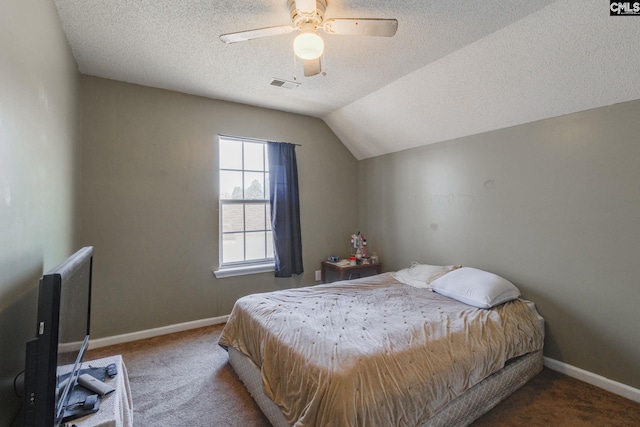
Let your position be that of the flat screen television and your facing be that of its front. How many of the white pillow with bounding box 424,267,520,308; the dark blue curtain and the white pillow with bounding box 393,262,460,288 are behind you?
0

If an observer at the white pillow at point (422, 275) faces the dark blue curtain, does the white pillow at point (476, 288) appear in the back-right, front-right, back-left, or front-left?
back-left

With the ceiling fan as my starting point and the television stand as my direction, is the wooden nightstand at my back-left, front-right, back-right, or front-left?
back-right

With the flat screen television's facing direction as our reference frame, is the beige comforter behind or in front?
in front

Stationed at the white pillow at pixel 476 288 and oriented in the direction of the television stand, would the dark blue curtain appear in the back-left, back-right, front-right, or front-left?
front-right

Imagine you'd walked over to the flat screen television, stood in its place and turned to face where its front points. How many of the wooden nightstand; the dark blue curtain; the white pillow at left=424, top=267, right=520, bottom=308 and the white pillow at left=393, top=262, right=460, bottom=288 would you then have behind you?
0

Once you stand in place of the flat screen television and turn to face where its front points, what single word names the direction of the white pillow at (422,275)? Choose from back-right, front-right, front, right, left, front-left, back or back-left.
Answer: front

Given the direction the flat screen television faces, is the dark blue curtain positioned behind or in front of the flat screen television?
in front

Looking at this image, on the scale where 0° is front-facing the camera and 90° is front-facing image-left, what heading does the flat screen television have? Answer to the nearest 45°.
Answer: approximately 270°

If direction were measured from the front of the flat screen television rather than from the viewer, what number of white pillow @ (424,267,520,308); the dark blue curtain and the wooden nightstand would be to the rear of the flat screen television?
0

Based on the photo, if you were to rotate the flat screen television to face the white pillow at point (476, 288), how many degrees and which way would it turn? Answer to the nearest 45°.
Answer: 0° — it already faces it

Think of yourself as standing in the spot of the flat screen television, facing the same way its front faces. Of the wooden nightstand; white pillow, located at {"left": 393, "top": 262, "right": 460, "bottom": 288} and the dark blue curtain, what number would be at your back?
0

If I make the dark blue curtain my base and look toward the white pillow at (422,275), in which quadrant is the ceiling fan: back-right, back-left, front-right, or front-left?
front-right

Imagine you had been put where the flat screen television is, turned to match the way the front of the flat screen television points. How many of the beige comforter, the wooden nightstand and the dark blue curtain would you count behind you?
0

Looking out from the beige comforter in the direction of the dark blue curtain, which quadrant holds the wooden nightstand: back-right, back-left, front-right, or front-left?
front-right
